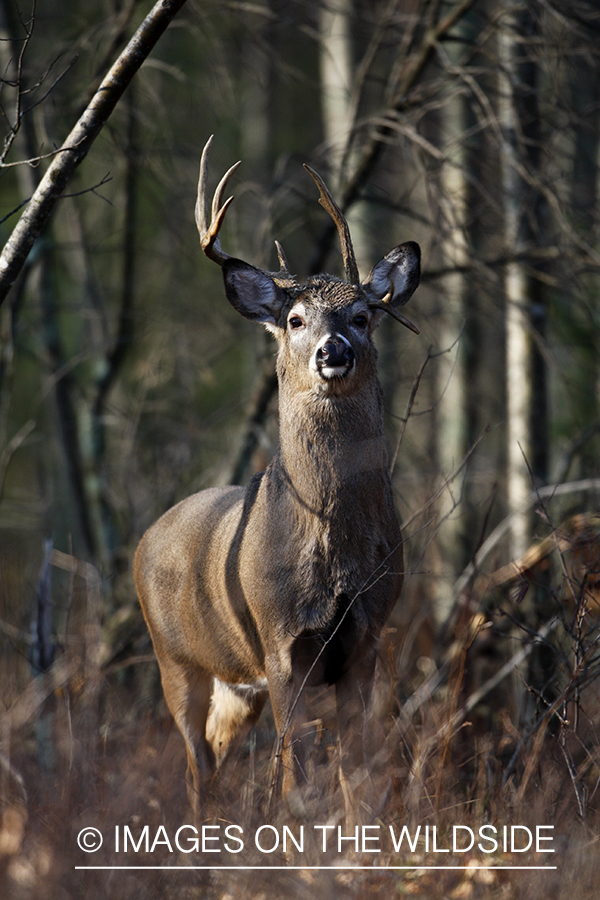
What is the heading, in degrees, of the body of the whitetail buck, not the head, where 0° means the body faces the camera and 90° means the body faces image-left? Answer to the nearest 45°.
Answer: approximately 315°

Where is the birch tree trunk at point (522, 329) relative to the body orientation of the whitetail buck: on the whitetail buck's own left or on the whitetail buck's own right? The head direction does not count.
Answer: on the whitetail buck's own left
